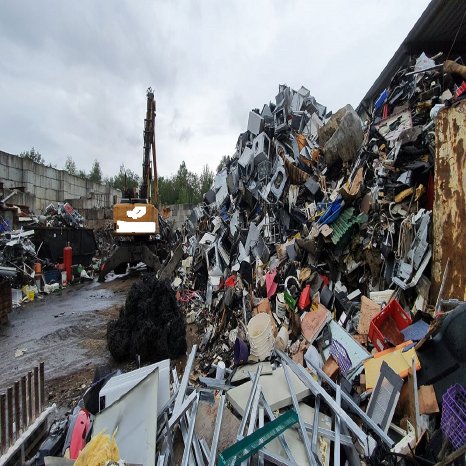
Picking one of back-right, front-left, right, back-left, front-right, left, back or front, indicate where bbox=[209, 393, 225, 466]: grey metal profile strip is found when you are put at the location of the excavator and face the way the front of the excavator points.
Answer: back

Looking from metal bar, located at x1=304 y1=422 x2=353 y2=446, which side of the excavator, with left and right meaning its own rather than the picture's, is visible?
back

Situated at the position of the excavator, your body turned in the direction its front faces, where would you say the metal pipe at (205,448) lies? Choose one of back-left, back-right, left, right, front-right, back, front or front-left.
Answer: back

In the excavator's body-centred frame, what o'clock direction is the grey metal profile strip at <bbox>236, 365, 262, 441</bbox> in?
The grey metal profile strip is roughly at 6 o'clock from the excavator.

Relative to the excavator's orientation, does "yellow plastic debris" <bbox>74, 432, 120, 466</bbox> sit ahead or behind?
behind

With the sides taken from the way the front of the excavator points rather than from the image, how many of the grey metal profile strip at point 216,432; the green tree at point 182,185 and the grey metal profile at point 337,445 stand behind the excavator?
2

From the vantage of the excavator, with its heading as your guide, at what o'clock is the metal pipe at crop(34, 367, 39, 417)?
The metal pipe is roughly at 6 o'clock from the excavator.

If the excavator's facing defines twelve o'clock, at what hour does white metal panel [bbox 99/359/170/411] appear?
The white metal panel is roughly at 6 o'clock from the excavator.

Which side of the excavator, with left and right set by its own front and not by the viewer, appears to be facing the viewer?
back

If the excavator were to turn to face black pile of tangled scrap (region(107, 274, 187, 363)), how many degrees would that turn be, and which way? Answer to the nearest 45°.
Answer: approximately 180°

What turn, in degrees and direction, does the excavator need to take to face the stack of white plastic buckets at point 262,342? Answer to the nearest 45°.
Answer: approximately 180°

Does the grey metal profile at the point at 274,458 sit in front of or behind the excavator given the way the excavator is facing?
behind

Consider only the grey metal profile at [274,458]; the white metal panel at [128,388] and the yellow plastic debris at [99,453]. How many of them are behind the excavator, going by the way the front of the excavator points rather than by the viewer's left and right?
3

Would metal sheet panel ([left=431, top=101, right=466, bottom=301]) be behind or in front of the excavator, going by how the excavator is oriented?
behind

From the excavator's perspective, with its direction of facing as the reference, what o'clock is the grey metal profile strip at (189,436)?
The grey metal profile strip is roughly at 6 o'clock from the excavator.

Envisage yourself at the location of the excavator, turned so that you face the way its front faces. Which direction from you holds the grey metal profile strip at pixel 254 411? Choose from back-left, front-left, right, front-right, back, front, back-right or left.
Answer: back

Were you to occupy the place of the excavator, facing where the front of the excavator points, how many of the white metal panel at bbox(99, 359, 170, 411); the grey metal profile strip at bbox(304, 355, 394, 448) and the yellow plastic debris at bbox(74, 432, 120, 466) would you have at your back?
3
